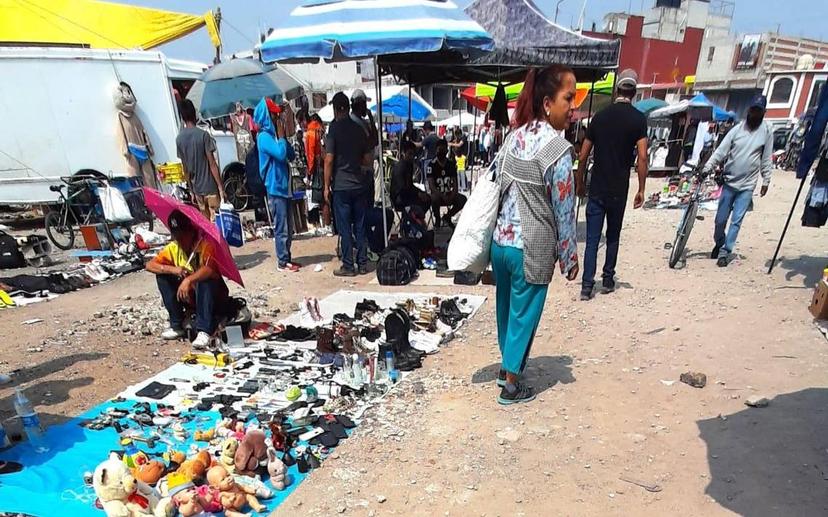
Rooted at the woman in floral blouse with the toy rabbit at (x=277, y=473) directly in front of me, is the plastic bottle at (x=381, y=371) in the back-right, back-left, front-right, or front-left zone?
front-right

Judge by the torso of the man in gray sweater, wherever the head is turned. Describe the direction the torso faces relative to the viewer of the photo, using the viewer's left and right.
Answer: facing the viewer

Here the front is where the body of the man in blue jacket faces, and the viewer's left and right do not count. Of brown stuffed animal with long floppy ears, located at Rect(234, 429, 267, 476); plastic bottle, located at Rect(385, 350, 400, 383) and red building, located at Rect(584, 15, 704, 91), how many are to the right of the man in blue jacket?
2

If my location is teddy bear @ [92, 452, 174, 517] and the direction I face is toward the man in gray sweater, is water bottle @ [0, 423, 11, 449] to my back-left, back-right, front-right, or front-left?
back-left

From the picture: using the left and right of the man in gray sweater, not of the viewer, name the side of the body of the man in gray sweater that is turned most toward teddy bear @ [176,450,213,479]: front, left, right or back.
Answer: front

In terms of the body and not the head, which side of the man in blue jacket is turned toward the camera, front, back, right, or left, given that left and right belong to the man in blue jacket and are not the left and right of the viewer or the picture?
right

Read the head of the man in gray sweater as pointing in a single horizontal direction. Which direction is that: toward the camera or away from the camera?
toward the camera

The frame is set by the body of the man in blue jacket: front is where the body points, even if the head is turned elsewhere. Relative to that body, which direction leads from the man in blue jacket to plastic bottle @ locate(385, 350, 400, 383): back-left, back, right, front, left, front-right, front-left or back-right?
right

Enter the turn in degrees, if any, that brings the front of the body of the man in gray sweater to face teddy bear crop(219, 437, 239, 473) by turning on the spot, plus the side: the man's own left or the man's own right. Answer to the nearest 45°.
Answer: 0° — they already face it

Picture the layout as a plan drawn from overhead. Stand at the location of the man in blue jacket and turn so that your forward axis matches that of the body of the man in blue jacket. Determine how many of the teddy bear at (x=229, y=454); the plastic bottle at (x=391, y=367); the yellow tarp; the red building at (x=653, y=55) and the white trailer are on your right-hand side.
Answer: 2

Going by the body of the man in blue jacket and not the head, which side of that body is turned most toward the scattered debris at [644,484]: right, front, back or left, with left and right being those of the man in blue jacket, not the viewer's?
right

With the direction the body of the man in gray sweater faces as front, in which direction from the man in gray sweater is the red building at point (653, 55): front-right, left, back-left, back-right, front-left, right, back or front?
back

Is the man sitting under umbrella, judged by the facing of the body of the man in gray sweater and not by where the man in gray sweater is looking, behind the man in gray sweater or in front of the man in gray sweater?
in front

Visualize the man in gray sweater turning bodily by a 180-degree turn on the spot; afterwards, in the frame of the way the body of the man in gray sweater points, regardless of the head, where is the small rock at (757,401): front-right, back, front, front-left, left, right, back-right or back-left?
back
